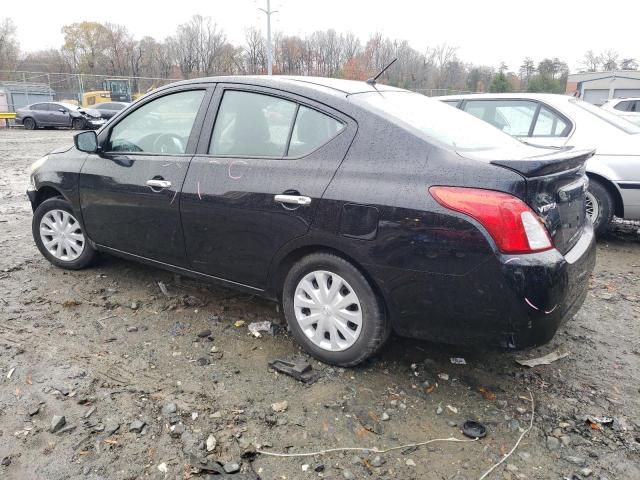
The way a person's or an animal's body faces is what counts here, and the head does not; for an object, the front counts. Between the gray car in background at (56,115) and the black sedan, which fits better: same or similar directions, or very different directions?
very different directions

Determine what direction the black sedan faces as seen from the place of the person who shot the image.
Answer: facing away from the viewer and to the left of the viewer

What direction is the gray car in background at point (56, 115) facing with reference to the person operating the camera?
facing the viewer and to the right of the viewer

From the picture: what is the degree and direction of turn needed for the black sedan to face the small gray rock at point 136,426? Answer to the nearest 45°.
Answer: approximately 90° to its left

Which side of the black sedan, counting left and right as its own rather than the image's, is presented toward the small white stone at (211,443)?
left

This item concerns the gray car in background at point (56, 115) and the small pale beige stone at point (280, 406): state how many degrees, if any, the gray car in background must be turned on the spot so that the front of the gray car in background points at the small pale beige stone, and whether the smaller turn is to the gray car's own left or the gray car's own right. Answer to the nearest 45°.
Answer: approximately 45° to the gray car's own right
